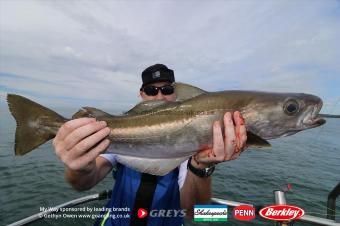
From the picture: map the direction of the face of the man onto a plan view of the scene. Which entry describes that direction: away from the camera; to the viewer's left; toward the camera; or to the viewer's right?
toward the camera

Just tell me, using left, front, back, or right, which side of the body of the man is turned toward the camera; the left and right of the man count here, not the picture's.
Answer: front
